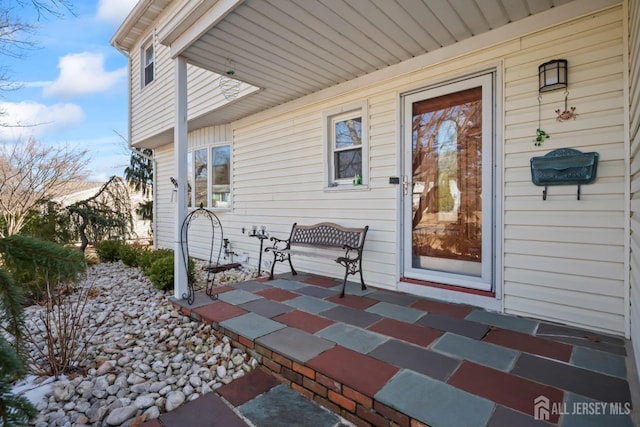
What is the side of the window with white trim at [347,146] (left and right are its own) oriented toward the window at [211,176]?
right

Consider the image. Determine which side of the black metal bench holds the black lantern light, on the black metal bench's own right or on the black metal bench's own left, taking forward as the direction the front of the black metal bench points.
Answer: on the black metal bench's own left

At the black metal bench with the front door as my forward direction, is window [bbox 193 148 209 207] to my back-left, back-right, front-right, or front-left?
back-left

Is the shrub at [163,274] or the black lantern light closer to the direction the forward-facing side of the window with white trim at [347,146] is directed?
the shrub

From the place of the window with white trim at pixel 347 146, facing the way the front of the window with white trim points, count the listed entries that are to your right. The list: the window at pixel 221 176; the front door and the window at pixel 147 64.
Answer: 2

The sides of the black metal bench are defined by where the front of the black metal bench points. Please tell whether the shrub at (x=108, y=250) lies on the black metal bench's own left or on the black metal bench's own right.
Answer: on the black metal bench's own right

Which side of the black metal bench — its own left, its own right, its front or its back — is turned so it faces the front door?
left

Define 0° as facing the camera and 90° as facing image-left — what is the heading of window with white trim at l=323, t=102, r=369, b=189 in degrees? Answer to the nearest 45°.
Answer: approximately 45°
